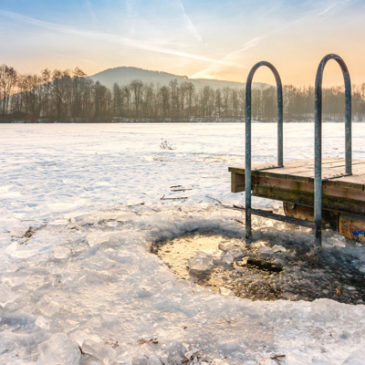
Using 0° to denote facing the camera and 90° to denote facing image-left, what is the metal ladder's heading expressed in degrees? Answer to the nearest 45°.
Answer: approximately 45°

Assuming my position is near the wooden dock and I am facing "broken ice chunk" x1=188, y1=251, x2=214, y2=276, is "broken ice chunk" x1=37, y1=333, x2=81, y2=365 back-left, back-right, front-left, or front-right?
front-left

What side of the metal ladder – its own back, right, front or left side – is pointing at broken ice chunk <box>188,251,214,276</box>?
front

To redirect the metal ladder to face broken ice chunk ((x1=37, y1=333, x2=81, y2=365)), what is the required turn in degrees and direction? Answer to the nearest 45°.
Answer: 0° — it already faces it
